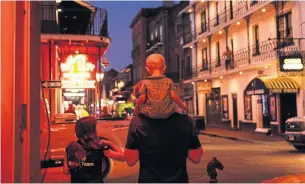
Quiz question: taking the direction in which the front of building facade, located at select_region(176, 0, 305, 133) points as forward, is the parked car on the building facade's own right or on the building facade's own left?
on the building facade's own left

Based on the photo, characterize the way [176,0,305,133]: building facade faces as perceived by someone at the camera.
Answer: facing the viewer and to the left of the viewer
